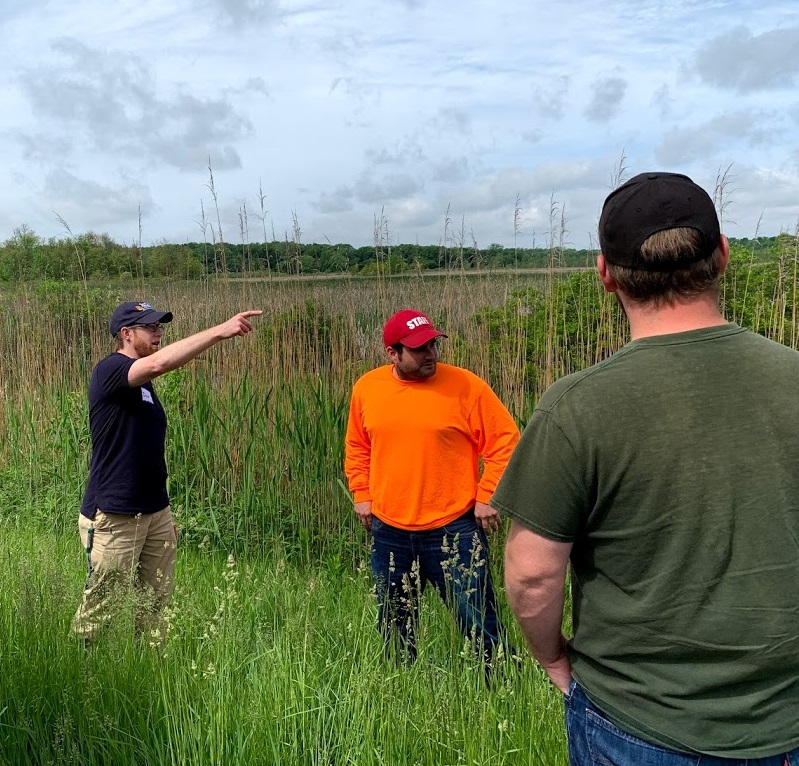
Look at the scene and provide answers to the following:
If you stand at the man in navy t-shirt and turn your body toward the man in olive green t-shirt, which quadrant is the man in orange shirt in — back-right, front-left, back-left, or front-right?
front-left

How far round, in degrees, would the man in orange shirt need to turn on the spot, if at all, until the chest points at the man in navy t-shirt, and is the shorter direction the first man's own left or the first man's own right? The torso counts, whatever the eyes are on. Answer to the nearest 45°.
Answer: approximately 90° to the first man's own right

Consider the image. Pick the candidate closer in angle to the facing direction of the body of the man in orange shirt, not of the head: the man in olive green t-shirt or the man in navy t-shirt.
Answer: the man in olive green t-shirt

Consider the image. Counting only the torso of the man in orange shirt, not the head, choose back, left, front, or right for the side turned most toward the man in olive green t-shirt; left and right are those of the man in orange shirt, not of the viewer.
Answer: front

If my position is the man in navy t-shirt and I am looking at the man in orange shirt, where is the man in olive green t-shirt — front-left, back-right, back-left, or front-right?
front-right

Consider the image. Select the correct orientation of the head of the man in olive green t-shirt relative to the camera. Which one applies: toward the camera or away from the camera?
away from the camera

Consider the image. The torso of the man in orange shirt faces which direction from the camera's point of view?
toward the camera
